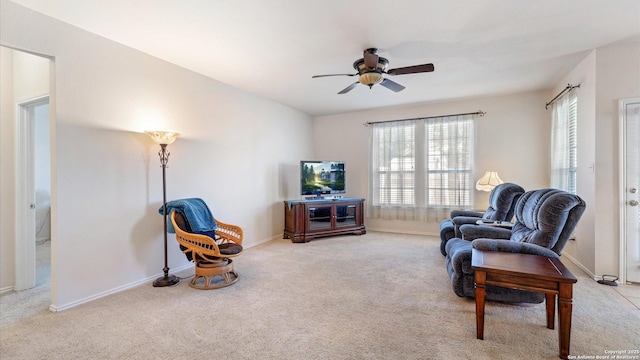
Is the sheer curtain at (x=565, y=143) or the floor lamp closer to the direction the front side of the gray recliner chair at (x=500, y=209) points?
the floor lamp

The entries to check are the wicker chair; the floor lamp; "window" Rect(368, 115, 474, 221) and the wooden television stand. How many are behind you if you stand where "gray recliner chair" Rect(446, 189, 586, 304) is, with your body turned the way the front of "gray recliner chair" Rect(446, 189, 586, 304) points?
0

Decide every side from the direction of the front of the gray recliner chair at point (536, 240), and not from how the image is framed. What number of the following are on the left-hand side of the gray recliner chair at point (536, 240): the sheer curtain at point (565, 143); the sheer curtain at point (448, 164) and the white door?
0

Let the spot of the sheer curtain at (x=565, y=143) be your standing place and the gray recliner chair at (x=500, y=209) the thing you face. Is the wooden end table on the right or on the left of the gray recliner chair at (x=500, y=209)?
left

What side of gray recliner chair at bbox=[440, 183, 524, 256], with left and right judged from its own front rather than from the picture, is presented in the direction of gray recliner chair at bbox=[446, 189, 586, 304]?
left

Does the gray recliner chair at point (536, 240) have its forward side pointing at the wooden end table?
no

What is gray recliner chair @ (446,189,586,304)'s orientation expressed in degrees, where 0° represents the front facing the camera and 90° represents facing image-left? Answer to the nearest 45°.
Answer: approximately 90°

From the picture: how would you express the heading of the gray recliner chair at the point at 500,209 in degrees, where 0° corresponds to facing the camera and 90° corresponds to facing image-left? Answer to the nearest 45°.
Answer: approximately 90°

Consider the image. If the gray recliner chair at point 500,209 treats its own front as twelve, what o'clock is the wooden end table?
The wooden end table is roughly at 9 o'clock from the gray recliner chair.

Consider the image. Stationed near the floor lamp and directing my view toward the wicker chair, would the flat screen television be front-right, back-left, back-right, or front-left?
front-left

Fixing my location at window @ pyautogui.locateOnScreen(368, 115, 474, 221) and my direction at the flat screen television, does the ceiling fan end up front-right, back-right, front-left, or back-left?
front-left

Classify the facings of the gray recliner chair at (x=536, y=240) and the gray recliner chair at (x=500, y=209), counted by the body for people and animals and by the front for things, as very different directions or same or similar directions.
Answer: same or similar directions

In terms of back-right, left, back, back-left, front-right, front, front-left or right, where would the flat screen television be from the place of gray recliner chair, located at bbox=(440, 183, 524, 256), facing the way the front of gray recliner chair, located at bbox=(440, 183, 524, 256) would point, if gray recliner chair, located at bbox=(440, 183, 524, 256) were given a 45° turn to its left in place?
front-right

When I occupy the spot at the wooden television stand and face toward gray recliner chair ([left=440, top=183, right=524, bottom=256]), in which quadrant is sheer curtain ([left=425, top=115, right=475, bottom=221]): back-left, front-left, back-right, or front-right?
front-left

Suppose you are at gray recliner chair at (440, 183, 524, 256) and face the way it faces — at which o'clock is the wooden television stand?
The wooden television stand is roughly at 12 o'clock from the gray recliner chair.

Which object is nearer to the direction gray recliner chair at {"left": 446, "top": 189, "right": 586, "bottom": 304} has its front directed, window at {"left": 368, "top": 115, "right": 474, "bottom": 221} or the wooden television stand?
the wooden television stand

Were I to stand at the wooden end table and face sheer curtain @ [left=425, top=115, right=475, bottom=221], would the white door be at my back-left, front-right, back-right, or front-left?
front-right

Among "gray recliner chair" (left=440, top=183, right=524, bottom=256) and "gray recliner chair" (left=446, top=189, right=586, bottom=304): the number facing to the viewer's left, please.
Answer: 2

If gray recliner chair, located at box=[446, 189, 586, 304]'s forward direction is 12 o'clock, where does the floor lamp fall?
The floor lamp is roughly at 11 o'clock from the gray recliner chair.

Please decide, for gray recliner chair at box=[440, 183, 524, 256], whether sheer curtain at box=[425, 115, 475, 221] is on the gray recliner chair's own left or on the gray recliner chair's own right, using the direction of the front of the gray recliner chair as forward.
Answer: on the gray recliner chair's own right
